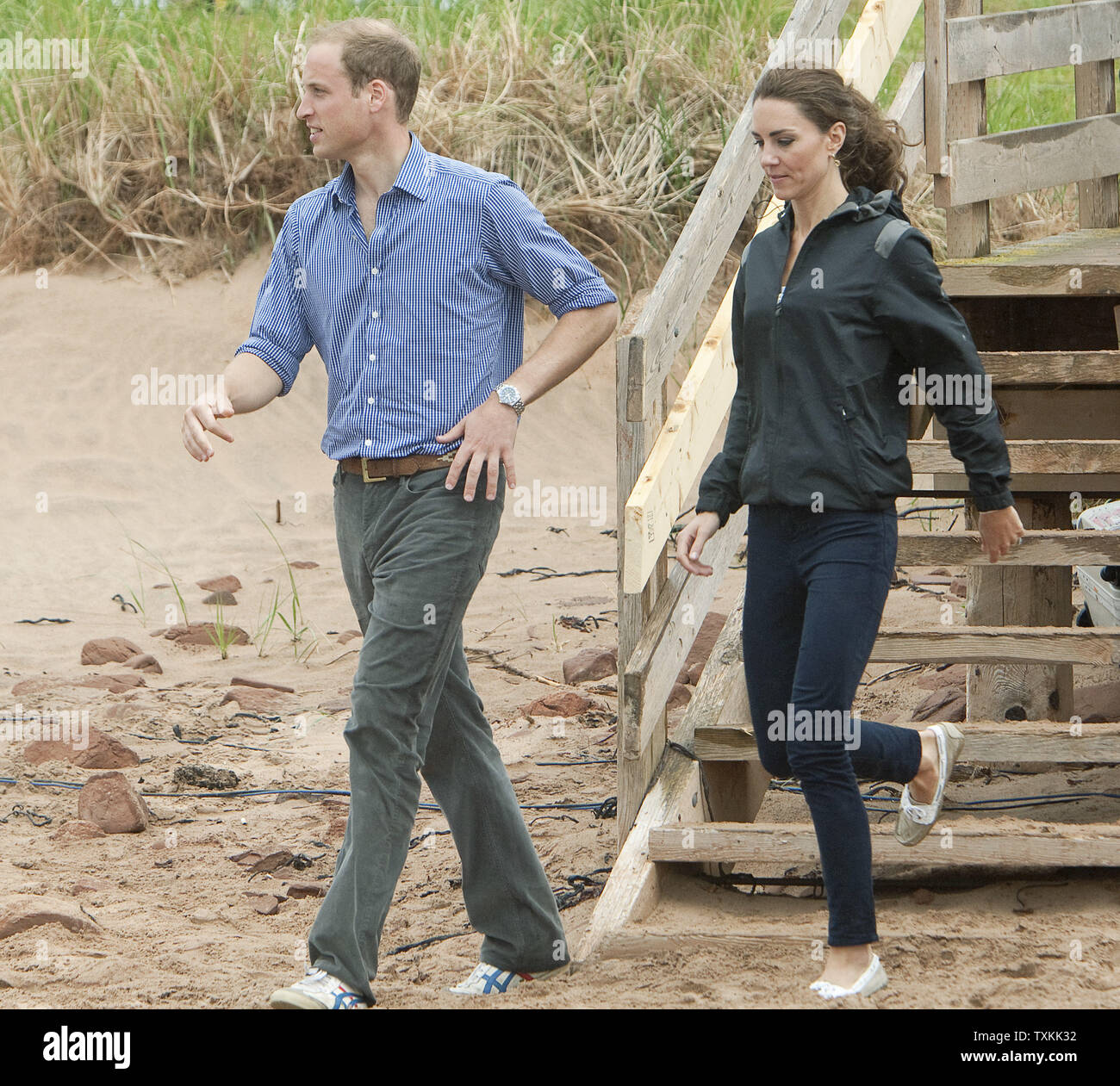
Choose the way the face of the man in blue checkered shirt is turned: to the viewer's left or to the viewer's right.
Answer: to the viewer's left

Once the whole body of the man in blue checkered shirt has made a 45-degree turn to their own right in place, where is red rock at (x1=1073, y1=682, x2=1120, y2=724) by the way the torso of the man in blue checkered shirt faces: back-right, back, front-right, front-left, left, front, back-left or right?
back-right

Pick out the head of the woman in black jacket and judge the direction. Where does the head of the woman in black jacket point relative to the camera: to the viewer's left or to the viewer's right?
to the viewer's left

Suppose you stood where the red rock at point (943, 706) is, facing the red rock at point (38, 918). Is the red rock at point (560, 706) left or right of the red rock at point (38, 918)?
right

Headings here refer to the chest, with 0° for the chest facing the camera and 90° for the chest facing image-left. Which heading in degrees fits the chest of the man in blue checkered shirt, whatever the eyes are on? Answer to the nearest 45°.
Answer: approximately 45°

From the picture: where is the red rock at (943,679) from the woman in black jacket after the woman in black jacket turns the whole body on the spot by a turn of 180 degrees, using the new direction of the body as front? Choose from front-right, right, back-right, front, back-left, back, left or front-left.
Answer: front-left

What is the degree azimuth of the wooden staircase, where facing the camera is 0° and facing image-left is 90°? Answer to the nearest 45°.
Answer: approximately 0°

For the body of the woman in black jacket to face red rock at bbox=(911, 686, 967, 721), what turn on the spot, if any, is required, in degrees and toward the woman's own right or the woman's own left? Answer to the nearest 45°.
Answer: approximately 135° to the woman's own right
